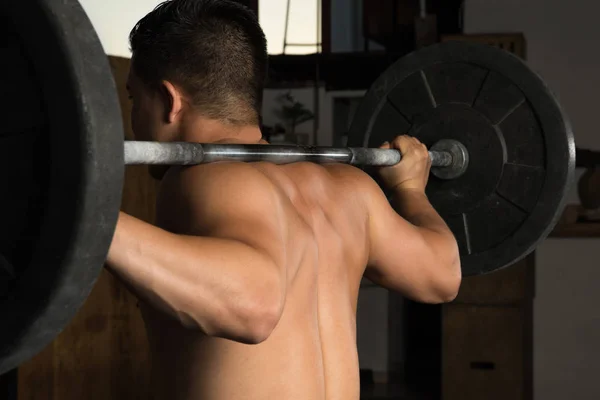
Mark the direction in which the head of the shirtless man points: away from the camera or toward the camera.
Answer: away from the camera

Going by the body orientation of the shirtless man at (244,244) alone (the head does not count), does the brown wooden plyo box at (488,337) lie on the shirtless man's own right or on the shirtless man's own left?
on the shirtless man's own right

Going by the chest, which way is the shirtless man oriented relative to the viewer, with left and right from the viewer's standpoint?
facing away from the viewer and to the left of the viewer
